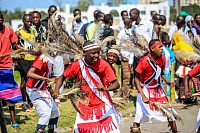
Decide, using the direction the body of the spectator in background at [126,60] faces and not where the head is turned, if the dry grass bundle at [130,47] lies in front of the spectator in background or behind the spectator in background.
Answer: in front

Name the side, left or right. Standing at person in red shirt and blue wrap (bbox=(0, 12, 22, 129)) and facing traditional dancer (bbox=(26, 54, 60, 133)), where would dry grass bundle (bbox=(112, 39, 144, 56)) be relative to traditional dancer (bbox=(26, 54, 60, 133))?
left

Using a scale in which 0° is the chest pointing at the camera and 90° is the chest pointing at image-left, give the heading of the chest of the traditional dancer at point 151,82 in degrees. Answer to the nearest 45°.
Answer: approximately 315°

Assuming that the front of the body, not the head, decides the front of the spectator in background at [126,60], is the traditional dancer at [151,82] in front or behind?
in front

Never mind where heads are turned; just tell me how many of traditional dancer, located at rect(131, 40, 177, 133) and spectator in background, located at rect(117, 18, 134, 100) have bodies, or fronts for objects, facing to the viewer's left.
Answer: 0

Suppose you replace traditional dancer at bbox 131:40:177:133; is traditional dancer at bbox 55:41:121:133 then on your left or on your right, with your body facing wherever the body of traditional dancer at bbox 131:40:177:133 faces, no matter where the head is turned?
on your right

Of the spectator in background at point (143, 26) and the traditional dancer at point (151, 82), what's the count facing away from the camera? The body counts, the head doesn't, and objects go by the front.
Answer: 0

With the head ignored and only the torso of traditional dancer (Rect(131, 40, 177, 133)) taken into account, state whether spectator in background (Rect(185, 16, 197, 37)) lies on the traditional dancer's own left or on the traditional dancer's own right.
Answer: on the traditional dancer's own left

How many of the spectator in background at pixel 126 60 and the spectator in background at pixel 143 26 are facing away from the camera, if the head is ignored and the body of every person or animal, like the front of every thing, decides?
0

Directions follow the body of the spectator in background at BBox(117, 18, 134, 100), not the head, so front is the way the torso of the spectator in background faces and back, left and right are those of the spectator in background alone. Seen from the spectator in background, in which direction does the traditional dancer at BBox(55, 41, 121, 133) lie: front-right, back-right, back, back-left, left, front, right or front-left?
front-right
